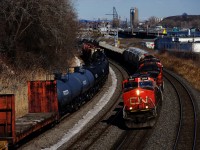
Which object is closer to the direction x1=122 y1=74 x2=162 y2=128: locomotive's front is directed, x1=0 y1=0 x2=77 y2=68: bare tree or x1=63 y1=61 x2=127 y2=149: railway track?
the railway track

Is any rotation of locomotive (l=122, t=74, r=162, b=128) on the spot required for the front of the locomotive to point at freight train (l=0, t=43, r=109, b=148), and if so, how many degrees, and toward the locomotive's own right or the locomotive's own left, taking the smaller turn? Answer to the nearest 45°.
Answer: approximately 90° to the locomotive's own right

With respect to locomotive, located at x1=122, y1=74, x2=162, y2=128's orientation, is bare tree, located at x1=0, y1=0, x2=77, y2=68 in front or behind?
behind

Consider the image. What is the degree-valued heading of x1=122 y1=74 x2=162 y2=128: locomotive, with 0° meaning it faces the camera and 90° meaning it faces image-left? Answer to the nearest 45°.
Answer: approximately 0°
